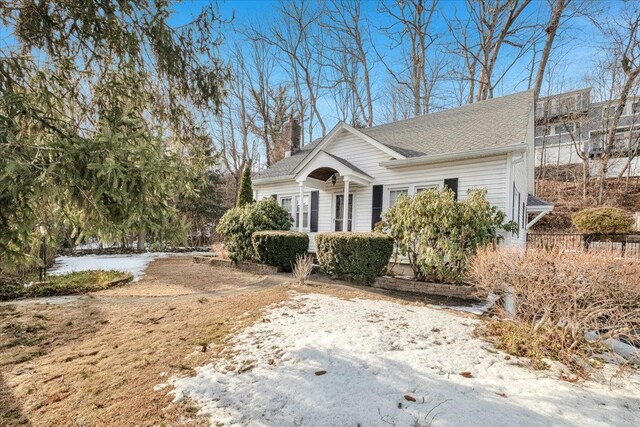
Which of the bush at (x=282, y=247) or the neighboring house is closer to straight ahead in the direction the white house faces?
the bush

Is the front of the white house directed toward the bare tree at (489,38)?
no

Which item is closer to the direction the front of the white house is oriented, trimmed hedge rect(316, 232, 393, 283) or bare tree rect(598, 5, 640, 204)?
the trimmed hedge

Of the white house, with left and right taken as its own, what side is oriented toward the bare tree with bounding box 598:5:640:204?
back

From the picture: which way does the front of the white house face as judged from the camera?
facing the viewer and to the left of the viewer

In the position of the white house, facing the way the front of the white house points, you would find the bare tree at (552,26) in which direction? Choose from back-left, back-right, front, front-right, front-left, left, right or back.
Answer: back

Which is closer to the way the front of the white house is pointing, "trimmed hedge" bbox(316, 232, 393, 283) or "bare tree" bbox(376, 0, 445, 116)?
the trimmed hedge

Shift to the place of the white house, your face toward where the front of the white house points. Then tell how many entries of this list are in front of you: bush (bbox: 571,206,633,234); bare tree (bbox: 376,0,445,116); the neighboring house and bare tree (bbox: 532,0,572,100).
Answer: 0

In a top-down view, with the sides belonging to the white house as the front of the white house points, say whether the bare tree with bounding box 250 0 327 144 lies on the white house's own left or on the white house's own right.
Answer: on the white house's own right

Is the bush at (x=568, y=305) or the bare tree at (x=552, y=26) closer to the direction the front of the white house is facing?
the bush

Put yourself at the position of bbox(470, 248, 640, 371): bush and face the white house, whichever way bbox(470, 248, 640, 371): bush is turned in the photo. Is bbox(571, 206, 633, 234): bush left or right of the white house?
right

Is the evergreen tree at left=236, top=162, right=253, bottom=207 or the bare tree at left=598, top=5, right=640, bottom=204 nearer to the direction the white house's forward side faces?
the evergreen tree

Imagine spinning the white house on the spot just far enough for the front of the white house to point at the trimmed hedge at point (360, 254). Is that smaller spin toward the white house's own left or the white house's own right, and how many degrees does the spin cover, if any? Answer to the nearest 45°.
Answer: approximately 45° to the white house's own left

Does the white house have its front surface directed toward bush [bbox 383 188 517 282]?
no

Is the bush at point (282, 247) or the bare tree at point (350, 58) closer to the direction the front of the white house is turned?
the bush

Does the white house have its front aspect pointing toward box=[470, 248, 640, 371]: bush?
no
